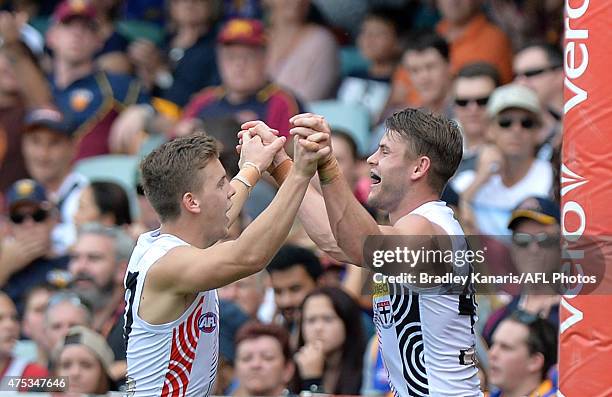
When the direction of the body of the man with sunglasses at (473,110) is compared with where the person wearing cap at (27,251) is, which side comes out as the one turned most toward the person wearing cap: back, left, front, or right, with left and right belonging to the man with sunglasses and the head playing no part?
right

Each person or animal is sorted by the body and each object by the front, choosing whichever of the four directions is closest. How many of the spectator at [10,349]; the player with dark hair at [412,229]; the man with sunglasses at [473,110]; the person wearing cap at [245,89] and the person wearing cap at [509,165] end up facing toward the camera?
4

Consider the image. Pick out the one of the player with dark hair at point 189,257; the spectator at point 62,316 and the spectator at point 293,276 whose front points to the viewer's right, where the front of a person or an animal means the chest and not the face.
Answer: the player with dark hair

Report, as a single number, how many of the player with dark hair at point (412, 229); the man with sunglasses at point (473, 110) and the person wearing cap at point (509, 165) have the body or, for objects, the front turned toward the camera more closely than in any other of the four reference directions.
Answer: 2

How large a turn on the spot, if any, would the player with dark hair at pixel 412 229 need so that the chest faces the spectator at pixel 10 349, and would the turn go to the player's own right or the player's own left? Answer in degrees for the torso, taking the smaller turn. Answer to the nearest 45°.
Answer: approximately 45° to the player's own right

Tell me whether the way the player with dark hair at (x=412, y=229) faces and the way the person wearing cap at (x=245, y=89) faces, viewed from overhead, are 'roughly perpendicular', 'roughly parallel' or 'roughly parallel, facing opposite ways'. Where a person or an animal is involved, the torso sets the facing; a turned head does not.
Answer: roughly perpendicular
